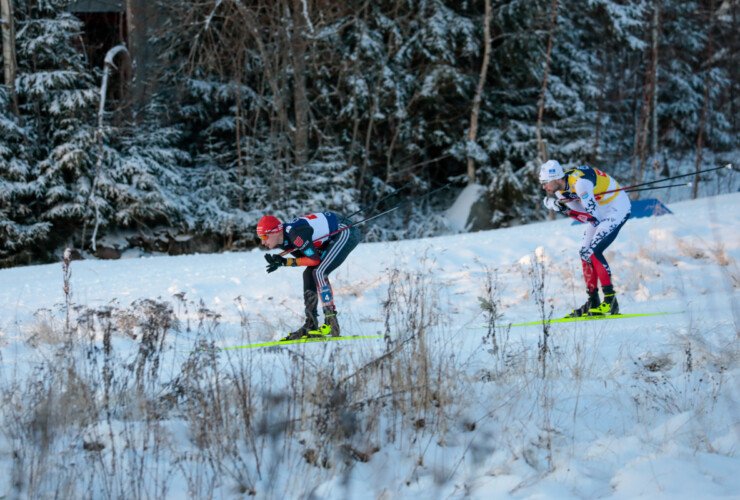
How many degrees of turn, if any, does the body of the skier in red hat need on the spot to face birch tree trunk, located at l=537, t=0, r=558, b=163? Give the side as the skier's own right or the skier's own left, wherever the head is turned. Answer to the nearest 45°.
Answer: approximately 135° to the skier's own right

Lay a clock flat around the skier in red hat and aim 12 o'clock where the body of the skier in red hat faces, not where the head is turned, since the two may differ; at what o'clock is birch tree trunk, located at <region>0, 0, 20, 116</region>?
The birch tree trunk is roughly at 2 o'clock from the skier in red hat.

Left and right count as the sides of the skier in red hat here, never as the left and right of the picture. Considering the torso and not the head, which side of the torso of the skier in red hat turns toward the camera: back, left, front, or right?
left

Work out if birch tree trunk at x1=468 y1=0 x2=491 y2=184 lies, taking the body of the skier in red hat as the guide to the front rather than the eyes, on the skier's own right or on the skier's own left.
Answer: on the skier's own right
